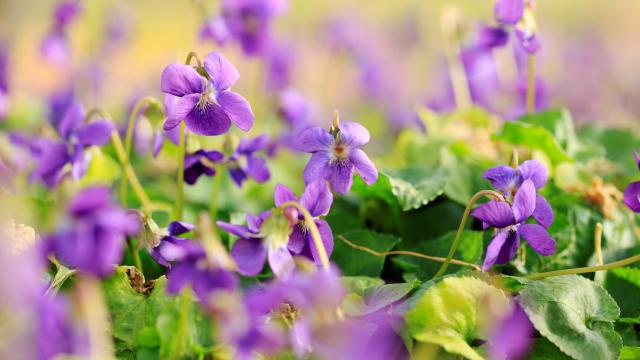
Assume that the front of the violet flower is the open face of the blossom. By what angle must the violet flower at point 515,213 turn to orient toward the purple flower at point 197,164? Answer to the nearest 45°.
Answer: approximately 90° to its right

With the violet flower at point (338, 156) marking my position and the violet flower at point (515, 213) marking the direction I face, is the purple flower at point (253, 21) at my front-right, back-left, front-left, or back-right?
back-left

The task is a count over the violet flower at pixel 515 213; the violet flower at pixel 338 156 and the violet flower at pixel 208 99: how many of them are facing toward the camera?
3

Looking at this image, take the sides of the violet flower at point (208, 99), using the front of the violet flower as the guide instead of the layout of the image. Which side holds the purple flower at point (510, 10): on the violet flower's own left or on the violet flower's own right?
on the violet flower's own left

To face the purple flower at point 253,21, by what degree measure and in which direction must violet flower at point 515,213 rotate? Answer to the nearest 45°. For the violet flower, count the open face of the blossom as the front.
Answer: approximately 135° to its right

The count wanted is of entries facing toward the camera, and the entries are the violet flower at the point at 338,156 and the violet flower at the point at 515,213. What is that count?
2

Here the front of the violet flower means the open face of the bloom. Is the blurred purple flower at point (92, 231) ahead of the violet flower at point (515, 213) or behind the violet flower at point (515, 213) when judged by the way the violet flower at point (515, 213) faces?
ahead

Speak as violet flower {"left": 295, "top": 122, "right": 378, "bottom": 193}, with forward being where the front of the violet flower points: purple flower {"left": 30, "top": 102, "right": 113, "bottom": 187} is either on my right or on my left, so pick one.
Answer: on my right
